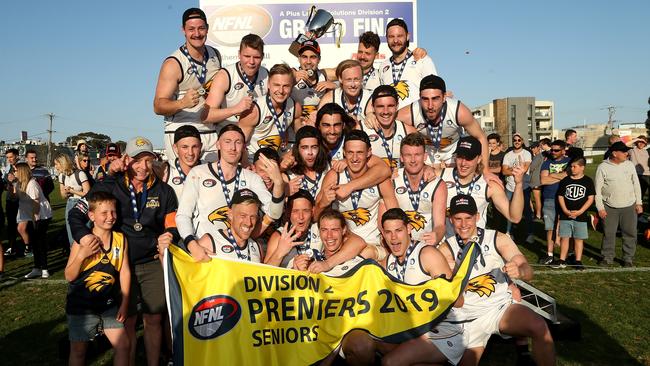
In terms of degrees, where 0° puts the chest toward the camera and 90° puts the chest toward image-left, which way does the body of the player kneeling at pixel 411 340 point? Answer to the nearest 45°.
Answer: approximately 45°

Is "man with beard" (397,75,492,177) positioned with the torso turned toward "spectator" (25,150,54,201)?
no

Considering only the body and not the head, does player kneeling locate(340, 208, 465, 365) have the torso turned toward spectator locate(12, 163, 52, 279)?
no

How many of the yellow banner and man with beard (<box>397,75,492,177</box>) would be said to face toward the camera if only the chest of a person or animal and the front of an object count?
2

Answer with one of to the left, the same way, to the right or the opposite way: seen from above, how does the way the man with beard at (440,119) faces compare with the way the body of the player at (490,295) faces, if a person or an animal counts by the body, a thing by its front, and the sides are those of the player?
the same way

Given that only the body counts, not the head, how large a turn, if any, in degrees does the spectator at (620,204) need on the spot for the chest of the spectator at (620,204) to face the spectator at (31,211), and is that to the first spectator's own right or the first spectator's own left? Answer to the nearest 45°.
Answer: approximately 45° to the first spectator's own right

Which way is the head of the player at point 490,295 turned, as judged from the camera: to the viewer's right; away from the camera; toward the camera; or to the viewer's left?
toward the camera

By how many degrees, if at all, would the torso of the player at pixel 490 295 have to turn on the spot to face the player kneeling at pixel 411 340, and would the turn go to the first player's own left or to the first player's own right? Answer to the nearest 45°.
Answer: approximately 45° to the first player's own right

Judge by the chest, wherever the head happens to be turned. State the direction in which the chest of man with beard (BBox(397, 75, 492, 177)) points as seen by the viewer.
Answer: toward the camera

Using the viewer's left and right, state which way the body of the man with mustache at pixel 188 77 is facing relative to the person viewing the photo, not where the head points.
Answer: facing the viewer and to the right of the viewer

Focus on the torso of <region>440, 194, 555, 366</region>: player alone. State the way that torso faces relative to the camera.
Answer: toward the camera

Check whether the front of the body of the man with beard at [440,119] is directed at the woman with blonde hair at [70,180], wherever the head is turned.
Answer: no

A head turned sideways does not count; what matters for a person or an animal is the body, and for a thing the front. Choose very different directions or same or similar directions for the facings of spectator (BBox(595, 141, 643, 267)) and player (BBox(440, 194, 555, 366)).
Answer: same or similar directions

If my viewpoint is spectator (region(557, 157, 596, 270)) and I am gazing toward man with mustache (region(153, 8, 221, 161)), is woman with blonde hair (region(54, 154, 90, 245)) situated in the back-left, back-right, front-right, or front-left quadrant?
front-right

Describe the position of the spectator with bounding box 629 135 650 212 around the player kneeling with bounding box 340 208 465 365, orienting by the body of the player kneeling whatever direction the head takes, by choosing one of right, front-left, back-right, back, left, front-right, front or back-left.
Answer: back
